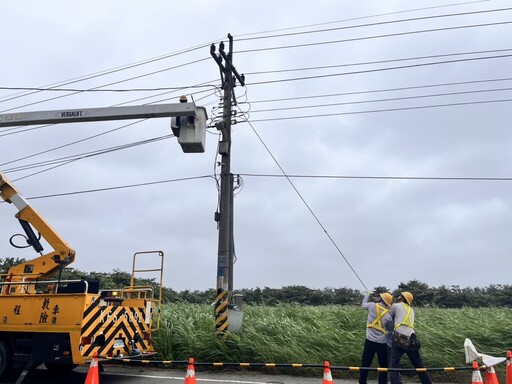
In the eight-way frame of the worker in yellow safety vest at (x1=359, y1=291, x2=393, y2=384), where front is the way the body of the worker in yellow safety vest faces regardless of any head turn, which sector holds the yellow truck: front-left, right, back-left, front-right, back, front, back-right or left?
front-left

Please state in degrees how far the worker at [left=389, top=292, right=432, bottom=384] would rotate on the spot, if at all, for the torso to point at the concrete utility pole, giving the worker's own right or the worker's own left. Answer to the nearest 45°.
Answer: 0° — they already face it

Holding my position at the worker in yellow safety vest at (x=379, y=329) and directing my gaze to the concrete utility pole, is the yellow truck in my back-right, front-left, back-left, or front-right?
front-left

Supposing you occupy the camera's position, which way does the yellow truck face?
facing away from the viewer and to the left of the viewer

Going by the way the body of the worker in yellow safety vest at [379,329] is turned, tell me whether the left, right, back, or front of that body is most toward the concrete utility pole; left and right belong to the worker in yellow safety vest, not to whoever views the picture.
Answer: front

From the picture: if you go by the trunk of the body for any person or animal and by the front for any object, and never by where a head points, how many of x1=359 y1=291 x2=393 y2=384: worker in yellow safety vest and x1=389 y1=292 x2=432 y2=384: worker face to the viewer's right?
0

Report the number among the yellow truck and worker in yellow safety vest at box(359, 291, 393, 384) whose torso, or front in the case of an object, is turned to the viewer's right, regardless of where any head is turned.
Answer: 0

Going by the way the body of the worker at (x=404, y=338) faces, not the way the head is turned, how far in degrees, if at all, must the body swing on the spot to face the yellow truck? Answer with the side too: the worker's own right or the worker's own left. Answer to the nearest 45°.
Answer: approximately 45° to the worker's own left

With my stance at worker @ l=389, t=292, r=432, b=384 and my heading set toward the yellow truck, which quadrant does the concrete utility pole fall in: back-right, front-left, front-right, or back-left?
front-right

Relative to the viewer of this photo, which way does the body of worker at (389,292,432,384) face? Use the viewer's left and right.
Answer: facing away from the viewer and to the left of the viewer

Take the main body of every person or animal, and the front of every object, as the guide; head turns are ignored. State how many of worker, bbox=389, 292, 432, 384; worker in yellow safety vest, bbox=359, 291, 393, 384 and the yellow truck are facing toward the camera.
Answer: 0

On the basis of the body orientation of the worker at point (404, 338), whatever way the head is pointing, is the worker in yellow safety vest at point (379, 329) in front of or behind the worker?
in front

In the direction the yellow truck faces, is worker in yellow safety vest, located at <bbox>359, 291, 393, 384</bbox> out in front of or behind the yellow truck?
behind

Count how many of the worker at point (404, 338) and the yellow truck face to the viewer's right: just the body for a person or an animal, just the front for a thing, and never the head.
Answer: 0

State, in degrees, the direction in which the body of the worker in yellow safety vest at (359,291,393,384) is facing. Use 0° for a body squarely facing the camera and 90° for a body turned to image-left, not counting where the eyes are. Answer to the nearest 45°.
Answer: approximately 135°
